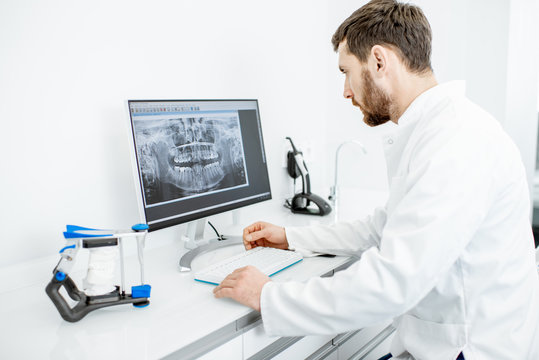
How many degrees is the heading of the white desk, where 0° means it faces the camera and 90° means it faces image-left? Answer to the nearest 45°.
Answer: approximately 315°

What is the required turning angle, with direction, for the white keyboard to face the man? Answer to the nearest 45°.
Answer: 0° — it already faces them

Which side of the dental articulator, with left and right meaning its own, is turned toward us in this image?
right

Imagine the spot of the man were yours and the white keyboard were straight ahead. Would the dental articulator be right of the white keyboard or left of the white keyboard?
left

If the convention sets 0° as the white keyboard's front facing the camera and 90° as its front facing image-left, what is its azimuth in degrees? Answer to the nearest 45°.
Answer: approximately 315°

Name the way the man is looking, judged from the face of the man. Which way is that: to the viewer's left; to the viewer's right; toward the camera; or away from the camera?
to the viewer's left
